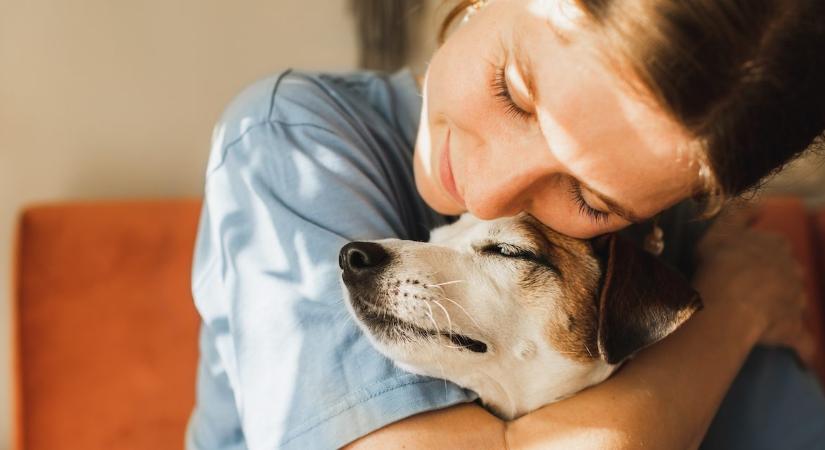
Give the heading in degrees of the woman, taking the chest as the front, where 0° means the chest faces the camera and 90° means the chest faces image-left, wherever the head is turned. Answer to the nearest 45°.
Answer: approximately 315°

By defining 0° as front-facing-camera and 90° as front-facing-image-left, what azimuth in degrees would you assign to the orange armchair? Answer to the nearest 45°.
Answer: approximately 0°
